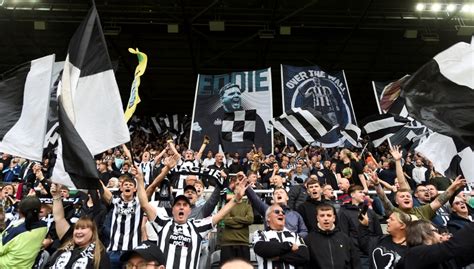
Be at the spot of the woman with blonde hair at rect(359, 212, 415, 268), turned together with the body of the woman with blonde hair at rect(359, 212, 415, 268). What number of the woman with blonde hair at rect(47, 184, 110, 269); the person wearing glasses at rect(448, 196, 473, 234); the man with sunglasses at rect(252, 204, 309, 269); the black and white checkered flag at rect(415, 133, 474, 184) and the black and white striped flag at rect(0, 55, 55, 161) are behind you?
2

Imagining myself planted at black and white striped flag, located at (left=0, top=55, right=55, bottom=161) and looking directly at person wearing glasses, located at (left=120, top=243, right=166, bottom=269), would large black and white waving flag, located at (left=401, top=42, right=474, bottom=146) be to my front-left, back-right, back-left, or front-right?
front-left

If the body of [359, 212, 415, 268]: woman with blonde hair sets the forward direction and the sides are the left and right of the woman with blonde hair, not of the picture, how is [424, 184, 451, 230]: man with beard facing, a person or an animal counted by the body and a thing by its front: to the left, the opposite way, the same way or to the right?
the same way

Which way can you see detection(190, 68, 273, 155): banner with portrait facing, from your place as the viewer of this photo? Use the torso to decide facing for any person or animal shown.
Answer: facing the viewer

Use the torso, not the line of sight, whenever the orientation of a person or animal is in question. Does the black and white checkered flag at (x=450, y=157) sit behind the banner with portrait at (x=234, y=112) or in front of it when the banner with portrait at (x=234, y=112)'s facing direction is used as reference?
in front

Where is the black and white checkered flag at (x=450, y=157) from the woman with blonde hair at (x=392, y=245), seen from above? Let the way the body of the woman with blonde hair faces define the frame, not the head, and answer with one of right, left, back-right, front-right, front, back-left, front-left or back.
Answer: back

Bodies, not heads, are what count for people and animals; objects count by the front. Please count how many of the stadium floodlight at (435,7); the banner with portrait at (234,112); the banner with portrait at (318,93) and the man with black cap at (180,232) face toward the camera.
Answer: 4

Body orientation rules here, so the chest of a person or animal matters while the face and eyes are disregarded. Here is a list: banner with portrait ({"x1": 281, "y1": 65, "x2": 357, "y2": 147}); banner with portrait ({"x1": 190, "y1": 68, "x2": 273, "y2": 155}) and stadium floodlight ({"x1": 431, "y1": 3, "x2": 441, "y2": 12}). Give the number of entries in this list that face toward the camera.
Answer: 3

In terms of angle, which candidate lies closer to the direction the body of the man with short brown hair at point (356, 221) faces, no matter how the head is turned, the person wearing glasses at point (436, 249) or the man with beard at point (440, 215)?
the person wearing glasses

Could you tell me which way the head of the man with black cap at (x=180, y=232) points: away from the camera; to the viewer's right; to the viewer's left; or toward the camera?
toward the camera

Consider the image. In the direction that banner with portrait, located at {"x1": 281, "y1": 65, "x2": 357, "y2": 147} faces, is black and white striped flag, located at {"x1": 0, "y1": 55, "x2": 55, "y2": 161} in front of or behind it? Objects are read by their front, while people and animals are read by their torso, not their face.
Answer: in front

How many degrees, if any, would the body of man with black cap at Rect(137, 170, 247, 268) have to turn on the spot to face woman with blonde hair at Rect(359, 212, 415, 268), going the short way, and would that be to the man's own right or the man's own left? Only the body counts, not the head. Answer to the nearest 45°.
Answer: approximately 90° to the man's own left

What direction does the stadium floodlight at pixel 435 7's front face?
toward the camera
